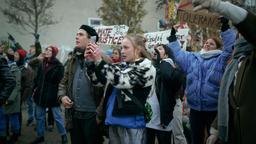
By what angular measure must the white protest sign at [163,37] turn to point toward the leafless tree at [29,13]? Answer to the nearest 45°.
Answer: approximately 135° to its right

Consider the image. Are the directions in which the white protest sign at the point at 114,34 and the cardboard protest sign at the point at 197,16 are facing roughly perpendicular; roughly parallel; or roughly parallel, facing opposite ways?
roughly parallel

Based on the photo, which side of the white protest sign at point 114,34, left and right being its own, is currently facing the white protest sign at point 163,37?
left

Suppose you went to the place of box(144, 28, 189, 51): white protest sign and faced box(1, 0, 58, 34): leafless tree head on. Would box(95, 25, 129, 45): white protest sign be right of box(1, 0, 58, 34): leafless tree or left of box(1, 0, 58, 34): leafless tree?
left

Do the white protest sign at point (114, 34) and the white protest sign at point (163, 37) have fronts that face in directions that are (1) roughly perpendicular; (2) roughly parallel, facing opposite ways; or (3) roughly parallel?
roughly parallel

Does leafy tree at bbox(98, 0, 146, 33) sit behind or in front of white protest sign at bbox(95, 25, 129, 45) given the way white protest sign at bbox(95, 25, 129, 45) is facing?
behind

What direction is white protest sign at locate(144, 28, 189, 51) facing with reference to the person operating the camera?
facing the viewer

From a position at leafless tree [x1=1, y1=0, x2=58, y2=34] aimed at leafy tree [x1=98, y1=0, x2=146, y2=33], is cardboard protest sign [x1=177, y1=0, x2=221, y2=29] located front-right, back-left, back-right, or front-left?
front-right

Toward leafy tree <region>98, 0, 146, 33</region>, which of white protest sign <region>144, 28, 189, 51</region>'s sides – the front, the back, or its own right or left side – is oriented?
back

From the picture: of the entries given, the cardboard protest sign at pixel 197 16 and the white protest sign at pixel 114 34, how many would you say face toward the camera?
2

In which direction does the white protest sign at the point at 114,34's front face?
toward the camera

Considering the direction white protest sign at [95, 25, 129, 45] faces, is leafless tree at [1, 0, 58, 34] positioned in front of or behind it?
behind

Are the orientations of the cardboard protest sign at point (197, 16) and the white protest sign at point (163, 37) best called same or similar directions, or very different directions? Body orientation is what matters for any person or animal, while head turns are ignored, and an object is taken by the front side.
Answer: same or similar directions

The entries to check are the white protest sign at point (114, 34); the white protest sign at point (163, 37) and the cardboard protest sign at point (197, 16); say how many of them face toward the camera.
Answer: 3

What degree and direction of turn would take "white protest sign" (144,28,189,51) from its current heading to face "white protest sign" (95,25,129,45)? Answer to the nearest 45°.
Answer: approximately 90° to its right

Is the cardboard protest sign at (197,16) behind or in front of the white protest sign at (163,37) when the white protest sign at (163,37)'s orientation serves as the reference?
in front

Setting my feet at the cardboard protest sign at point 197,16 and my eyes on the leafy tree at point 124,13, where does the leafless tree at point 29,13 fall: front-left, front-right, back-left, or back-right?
front-left
